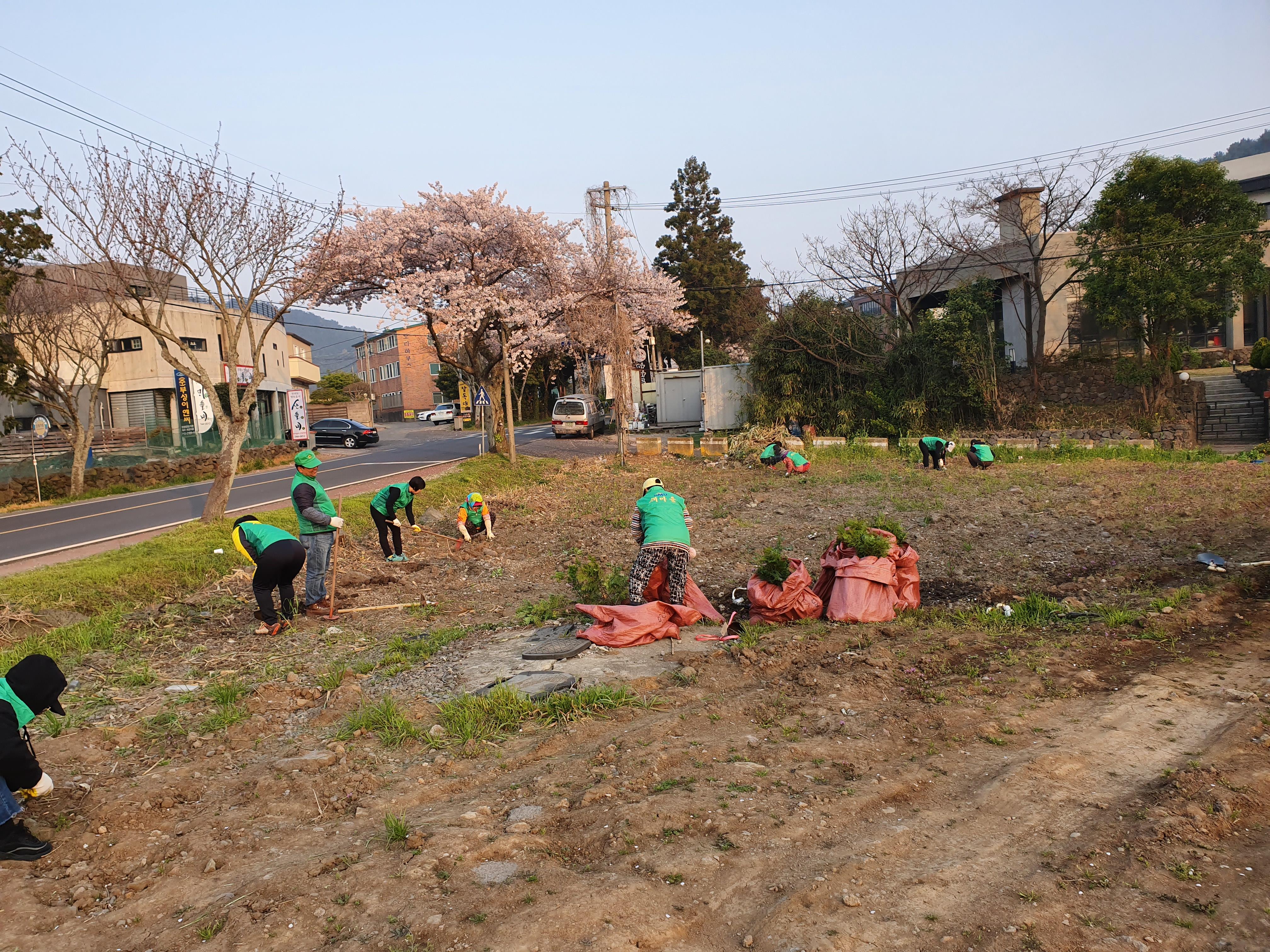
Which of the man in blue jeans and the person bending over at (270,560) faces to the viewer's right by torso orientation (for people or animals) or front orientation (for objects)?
the man in blue jeans

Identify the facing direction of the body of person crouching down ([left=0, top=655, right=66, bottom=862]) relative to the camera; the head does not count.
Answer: to the viewer's right

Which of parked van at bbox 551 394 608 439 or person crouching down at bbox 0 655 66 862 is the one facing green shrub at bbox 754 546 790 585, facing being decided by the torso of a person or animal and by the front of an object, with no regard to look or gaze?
the person crouching down

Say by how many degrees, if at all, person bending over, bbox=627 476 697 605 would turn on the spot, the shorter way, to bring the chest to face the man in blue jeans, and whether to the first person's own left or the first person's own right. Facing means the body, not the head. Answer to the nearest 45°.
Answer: approximately 90° to the first person's own left

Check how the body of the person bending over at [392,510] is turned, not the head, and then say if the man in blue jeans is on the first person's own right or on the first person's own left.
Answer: on the first person's own right

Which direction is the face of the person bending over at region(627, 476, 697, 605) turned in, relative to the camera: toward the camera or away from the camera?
away from the camera

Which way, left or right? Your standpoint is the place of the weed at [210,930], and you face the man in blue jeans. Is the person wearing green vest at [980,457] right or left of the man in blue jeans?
right

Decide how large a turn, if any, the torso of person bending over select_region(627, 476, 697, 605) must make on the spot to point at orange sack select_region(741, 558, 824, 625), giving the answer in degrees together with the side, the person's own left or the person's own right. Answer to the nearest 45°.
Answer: approximately 90° to the person's own right

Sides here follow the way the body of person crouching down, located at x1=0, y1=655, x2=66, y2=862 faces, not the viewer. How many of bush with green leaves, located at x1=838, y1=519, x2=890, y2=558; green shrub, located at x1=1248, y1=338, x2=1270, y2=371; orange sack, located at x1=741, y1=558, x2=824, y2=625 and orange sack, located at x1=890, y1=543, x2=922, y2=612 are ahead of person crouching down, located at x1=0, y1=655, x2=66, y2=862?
4

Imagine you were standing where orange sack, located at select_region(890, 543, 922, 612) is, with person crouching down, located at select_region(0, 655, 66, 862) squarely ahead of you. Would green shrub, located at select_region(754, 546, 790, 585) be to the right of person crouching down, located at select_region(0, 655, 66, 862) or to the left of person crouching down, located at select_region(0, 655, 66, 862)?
right

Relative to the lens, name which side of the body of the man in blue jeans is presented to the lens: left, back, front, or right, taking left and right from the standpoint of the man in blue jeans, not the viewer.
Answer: right

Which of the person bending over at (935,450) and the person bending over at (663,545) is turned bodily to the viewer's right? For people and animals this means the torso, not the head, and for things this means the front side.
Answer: the person bending over at (935,450)

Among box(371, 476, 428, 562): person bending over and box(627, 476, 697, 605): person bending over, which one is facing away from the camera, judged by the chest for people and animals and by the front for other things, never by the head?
box(627, 476, 697, 605): person bending over

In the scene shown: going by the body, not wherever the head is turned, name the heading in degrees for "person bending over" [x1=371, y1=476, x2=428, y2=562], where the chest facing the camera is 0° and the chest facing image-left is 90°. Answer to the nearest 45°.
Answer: approximately 270°

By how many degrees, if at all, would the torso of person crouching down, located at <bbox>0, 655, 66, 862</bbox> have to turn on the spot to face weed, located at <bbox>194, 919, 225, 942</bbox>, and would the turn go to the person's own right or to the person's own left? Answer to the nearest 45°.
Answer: approximately 90° to the person's own right
